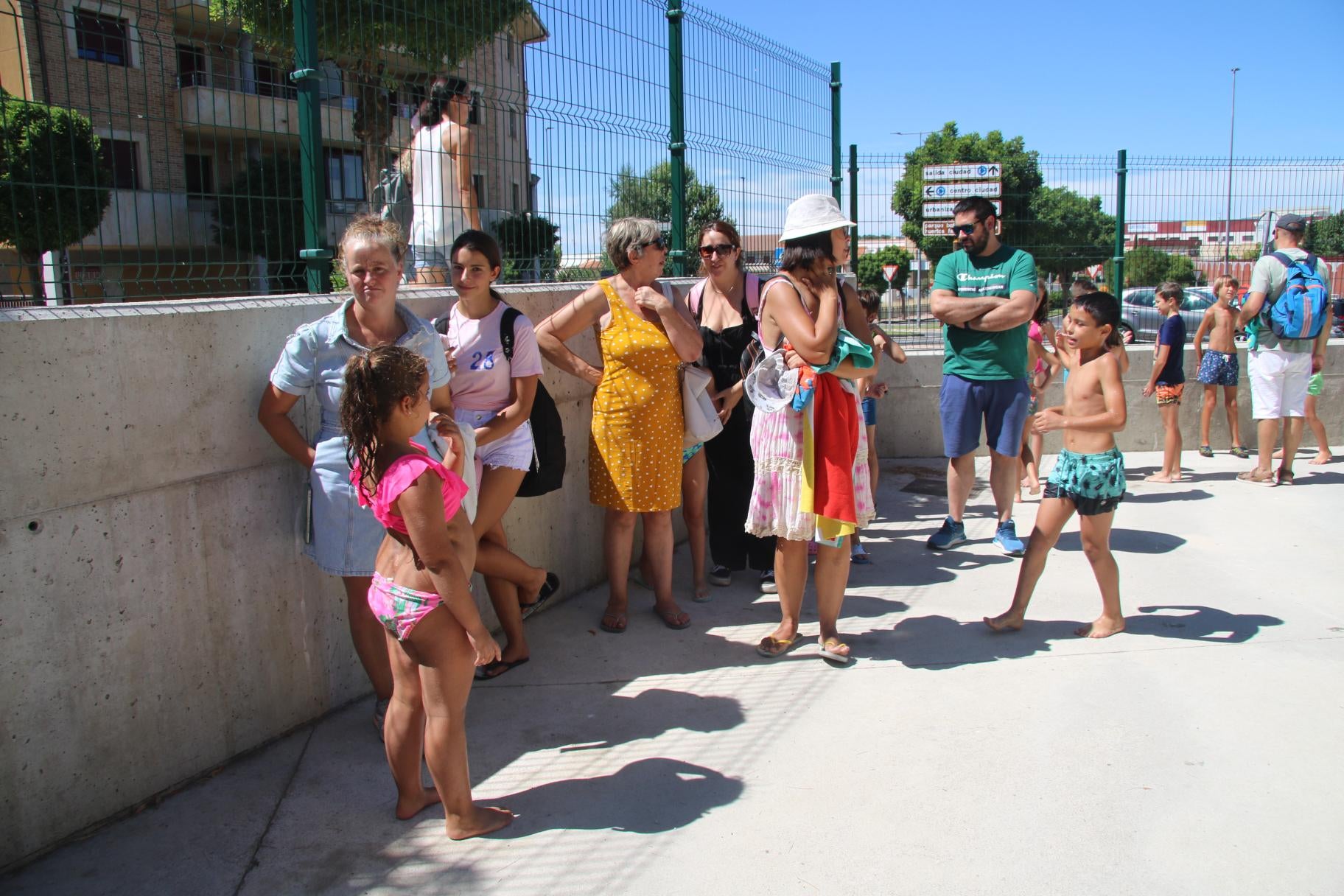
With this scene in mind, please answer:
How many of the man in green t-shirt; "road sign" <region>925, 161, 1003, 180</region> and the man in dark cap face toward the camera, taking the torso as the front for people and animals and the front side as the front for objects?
2

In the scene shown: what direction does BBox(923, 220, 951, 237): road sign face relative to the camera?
toward the camera

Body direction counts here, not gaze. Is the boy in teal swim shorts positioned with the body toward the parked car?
no

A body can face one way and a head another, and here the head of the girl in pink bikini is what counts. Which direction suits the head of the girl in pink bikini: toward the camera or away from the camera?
away from the camera

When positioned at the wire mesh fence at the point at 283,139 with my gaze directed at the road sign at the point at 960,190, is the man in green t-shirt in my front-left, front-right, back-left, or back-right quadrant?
front-right

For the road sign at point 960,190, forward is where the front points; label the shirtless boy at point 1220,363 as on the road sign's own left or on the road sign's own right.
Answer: on the road sign's own left

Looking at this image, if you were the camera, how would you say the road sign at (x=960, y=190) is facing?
facing the viewer

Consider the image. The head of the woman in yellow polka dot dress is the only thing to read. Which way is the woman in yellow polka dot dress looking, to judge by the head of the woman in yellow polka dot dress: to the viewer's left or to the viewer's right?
to the viewer's right

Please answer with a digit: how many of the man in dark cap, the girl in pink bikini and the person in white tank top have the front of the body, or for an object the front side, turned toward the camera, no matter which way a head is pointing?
0

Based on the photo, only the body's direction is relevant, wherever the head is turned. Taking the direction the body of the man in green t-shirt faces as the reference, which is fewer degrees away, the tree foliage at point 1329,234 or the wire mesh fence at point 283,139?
the wire mesh fence

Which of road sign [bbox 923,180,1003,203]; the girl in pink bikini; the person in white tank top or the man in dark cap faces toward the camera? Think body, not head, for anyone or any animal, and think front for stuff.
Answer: the road sign

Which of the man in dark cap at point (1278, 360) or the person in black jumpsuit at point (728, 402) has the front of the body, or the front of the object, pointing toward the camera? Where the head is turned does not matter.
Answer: the person in black jumpsuit

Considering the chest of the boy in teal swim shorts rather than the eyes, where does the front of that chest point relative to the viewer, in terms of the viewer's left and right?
facing the viewer and to the left of the viewer

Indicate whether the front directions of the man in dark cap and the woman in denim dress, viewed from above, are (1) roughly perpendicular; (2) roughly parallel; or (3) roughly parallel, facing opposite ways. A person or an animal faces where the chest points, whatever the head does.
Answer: roughly parallel, facing opposite ways

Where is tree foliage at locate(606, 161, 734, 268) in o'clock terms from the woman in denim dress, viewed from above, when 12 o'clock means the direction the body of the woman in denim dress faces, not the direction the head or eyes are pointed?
The tree foliage is roughly at 7 o'clock from the woman in denim dress.

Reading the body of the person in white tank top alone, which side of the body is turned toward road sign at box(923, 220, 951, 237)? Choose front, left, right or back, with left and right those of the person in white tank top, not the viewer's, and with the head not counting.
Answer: front

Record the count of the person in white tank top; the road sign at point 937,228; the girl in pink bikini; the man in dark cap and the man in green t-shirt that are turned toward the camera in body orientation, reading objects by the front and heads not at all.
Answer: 2

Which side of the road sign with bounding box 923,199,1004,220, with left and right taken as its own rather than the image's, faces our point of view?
front

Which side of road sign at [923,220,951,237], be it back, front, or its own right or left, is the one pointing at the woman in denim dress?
front

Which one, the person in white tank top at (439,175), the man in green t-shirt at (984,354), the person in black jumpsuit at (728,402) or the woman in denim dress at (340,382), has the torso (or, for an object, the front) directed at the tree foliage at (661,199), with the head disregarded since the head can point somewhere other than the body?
the person in white tank top
